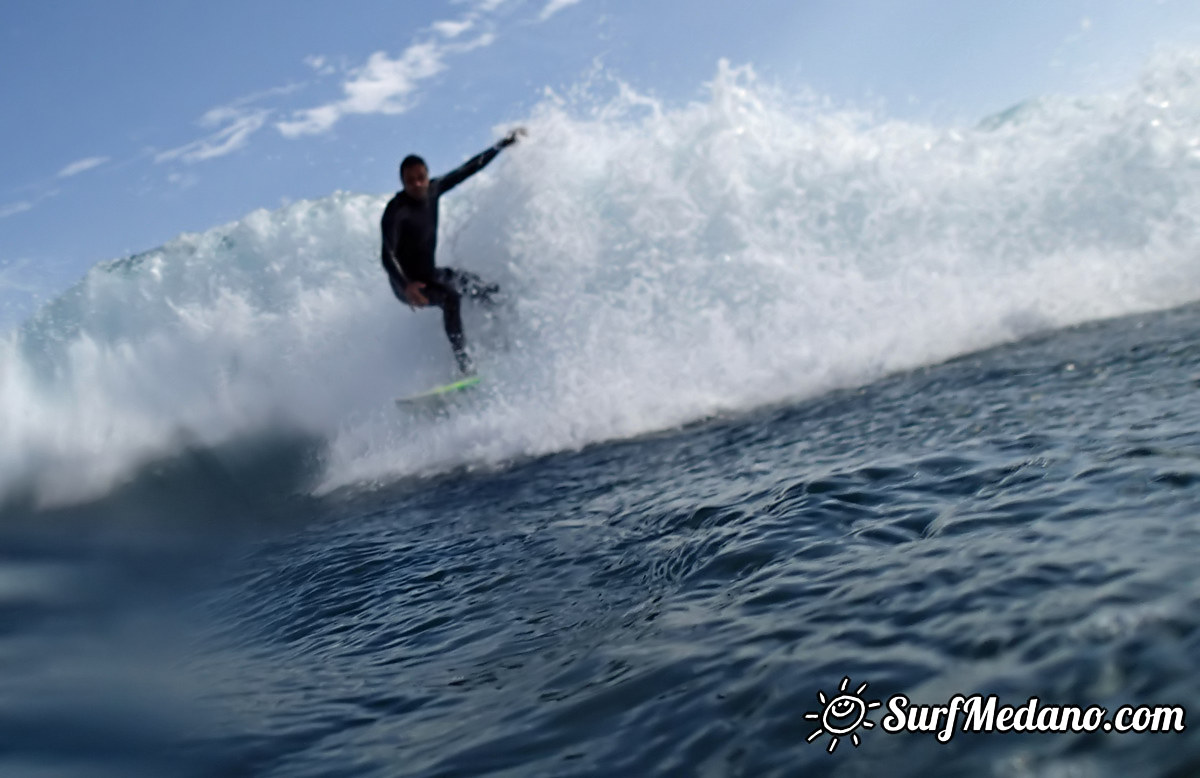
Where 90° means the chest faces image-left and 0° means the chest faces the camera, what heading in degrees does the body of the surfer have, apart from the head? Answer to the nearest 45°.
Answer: approximately 315°
